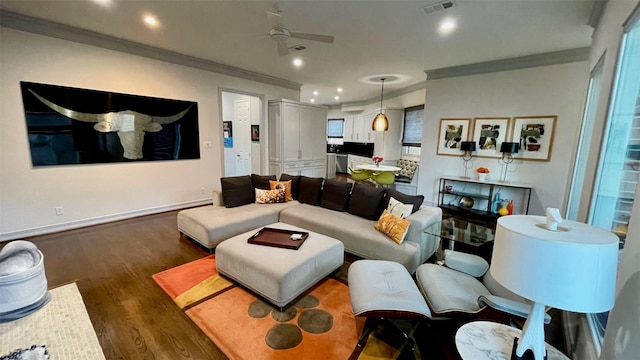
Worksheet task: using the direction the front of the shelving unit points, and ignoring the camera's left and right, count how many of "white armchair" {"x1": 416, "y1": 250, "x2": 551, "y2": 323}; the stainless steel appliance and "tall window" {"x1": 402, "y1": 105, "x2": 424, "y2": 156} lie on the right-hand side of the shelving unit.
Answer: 2

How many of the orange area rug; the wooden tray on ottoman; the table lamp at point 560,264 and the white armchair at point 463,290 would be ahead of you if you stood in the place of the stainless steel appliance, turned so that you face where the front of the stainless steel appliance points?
4

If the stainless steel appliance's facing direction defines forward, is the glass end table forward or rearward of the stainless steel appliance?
forward

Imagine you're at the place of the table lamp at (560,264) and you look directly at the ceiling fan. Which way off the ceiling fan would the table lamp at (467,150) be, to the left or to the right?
right

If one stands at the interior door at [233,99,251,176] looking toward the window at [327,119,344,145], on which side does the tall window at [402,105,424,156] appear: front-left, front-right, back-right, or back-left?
front-right

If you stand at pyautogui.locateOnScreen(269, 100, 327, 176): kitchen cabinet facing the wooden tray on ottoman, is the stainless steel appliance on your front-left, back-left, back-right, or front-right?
back-left

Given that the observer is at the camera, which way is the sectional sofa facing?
facing the viewer and to the left of the viewer

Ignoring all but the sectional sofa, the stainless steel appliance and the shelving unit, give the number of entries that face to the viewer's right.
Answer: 0

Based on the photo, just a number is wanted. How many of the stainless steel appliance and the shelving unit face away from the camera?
0

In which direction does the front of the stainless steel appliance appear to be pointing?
toward the camera

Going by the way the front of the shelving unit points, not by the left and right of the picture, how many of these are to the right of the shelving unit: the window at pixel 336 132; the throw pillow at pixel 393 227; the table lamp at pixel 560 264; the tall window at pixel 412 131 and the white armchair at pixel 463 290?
2

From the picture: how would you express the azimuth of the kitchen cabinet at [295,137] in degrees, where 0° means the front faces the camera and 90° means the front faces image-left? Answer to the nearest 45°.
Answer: approximately 315°

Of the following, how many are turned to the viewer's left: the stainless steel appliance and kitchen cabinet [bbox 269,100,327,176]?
0

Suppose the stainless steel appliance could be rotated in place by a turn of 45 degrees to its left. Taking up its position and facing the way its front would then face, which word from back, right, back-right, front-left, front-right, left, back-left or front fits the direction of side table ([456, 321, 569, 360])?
front-right

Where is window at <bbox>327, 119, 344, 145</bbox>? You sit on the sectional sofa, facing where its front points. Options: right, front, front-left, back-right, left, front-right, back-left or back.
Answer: back-right

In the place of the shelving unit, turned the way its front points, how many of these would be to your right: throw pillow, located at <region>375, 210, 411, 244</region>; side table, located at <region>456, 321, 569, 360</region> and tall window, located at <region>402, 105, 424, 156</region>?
1
